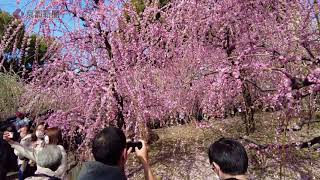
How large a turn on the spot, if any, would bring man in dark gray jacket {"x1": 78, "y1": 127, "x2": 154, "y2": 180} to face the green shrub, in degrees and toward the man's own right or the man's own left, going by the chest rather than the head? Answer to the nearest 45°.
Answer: approximately 45° to the man's own left

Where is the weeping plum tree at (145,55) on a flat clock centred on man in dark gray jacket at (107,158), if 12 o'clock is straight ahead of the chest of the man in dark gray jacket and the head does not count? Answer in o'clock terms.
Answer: The weeping plum tree is roughly at 11 o'clock from the man in dark gray jacket.

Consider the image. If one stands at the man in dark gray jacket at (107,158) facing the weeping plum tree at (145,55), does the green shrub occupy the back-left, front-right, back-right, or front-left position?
front-left

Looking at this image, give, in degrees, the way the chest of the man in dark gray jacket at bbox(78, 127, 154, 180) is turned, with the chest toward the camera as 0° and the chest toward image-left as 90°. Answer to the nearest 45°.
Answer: approximately 225°

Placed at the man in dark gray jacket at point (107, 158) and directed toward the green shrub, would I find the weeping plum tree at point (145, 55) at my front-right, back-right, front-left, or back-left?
front-right
